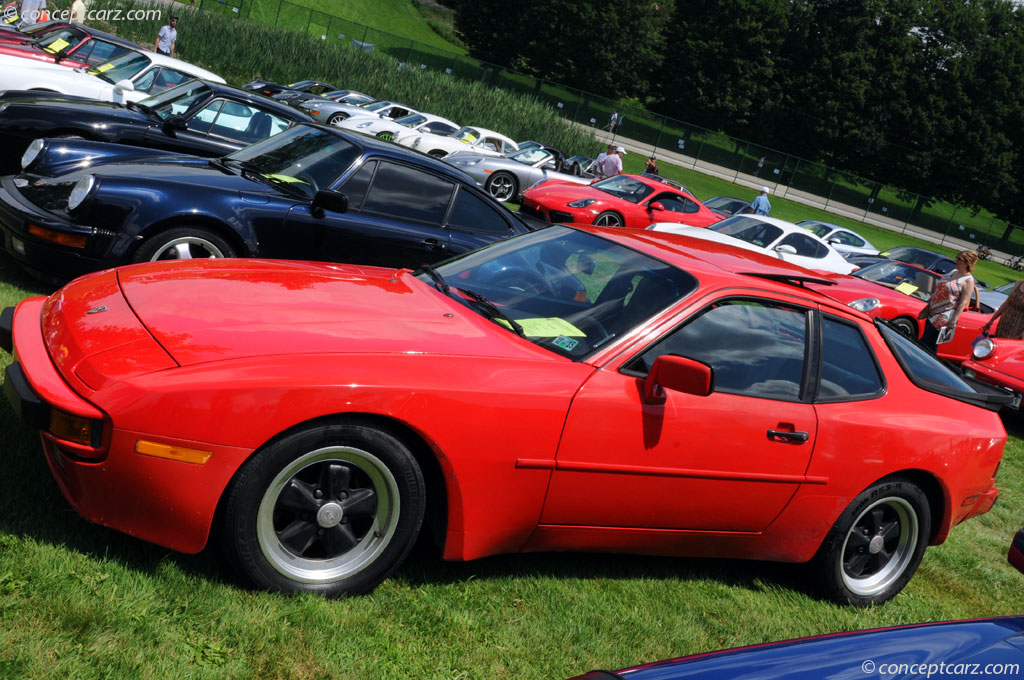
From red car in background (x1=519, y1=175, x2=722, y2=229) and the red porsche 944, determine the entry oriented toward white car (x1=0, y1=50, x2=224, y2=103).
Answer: the red car in background

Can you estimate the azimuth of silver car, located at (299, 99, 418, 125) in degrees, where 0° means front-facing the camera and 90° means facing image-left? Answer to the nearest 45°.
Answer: approximately 45°

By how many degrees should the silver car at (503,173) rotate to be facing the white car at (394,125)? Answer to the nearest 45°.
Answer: approximately 90° to its right

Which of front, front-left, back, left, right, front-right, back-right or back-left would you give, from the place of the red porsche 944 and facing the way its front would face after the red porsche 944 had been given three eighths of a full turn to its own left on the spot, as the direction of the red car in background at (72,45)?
back-left

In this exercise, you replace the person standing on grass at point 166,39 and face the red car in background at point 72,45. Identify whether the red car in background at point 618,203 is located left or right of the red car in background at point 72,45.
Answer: left

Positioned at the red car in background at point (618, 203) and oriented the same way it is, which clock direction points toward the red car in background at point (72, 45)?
the red car in background at point (72, 45) is roughly at 1 o'clock from the red car in background at point (618, 203).

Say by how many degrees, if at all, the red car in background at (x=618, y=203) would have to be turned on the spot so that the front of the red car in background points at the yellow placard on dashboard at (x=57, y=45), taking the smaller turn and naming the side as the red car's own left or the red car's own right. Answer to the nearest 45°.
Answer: approximately 45° to the red car's own right
